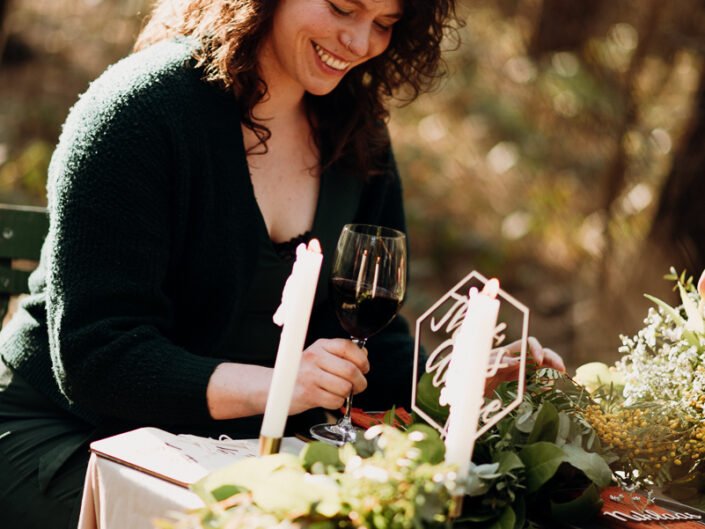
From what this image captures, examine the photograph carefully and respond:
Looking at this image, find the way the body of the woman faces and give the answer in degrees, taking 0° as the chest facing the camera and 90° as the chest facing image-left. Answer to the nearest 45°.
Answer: approximately 315°

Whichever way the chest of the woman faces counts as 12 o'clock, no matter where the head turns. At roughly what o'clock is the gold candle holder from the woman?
The gold candle holder is roughly at 1 o'clock from the woman.

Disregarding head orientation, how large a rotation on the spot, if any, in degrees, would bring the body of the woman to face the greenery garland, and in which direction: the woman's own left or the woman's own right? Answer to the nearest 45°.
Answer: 0° — they already face it

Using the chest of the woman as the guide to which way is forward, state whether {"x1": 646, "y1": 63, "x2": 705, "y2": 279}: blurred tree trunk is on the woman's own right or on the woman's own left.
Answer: on the woman's own left

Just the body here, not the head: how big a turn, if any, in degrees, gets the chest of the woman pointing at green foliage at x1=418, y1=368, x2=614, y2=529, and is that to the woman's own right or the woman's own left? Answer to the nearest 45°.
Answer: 0° — they already face it
